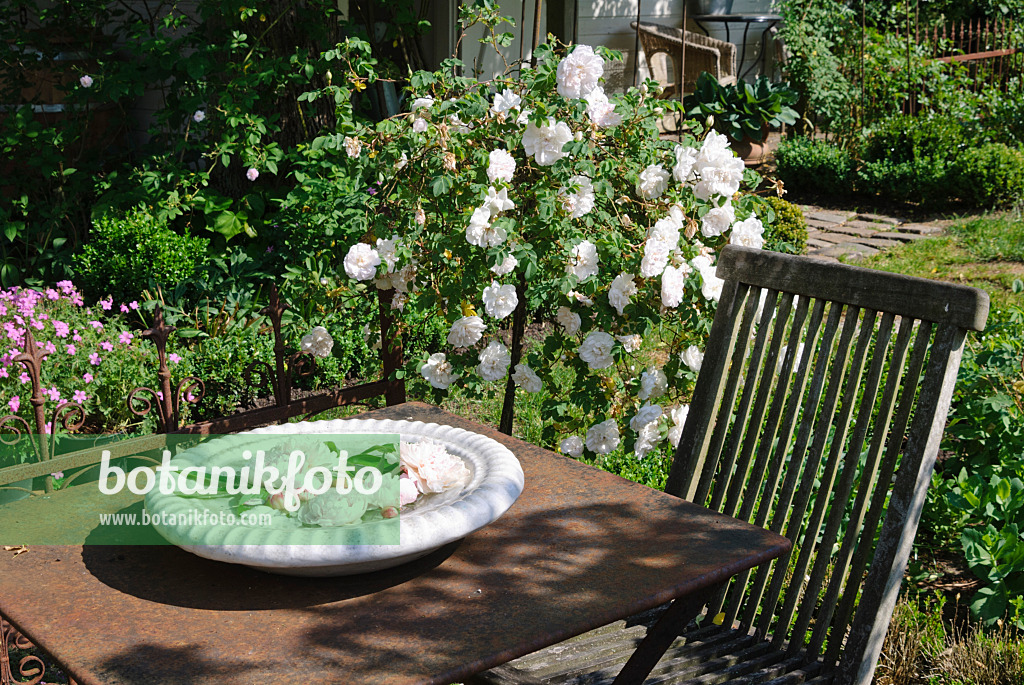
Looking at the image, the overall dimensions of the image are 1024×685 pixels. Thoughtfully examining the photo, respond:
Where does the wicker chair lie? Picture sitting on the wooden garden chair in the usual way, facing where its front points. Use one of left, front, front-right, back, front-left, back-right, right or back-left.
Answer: back-right

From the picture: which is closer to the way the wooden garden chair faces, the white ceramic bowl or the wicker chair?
the white ceramic bowl

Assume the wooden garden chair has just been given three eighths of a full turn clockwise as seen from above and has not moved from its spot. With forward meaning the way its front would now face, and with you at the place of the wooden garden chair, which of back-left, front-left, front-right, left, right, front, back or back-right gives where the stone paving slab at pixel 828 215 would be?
front

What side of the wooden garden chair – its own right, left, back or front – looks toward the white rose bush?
right

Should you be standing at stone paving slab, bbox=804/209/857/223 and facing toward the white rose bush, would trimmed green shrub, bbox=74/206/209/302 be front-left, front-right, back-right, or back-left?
front-right

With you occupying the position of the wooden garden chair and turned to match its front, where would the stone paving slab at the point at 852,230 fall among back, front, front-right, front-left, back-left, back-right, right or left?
back-right

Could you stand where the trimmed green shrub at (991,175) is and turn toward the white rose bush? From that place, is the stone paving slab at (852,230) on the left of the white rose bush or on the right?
right

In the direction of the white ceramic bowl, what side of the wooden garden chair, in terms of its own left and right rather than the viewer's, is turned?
front

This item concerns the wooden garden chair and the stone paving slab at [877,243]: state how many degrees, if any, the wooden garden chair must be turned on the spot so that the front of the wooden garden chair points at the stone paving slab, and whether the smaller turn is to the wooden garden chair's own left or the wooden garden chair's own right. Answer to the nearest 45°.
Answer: approximately 135° to the wooden garden chair's own right

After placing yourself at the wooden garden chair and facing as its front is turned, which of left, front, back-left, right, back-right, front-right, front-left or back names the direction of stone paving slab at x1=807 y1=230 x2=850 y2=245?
back-right

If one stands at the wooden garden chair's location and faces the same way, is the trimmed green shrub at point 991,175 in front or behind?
behind

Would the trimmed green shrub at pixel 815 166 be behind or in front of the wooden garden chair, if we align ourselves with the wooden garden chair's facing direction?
behind

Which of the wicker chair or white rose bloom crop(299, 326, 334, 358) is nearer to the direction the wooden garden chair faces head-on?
the white rose bloom

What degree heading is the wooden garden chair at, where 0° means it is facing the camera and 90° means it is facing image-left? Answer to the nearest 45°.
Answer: approximately 45°

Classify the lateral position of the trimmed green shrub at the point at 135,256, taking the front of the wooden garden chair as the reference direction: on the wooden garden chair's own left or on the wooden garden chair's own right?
on the wooden garden chair's own right

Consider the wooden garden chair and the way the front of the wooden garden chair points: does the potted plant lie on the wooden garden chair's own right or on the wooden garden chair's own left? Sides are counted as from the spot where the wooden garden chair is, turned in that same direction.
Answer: on the wooden garden chair's own right

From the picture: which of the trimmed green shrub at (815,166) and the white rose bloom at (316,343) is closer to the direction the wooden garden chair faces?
the white rose bloom

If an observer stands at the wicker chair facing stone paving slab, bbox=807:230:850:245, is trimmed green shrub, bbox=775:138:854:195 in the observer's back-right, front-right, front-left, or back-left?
front-left
